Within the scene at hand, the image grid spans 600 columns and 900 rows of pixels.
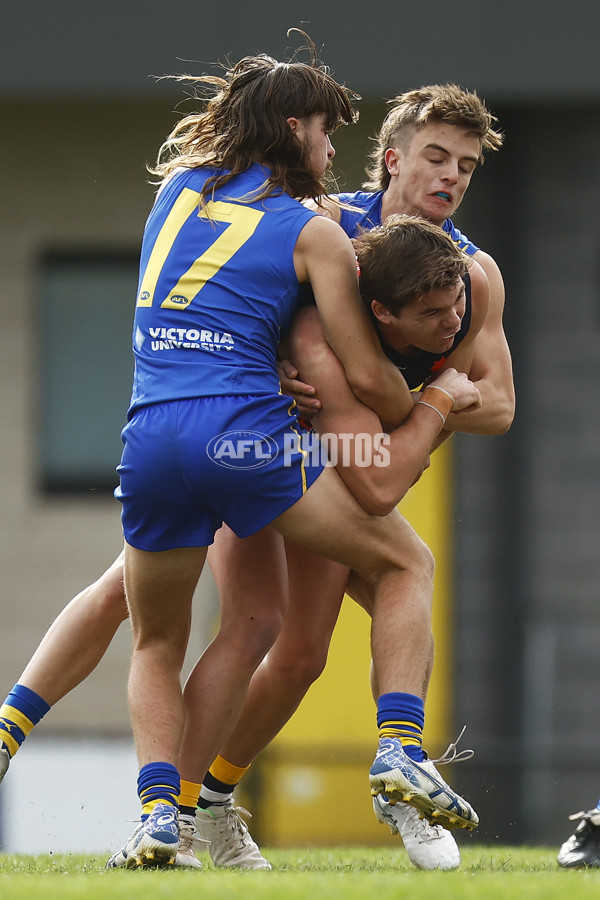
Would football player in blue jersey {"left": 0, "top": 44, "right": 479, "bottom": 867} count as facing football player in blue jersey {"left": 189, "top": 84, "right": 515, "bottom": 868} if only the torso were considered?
yes

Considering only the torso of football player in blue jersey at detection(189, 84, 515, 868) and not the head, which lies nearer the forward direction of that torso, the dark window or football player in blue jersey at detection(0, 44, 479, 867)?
the football player in blue jersey

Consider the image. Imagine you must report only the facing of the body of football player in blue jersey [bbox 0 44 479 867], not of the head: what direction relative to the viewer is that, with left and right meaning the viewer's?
facing away from the viewer and to the right of the viewer

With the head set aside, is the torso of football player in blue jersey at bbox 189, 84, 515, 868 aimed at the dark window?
no

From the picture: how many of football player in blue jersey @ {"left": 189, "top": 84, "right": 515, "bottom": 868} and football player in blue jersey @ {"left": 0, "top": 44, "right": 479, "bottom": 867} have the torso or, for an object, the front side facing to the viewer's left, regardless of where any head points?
0

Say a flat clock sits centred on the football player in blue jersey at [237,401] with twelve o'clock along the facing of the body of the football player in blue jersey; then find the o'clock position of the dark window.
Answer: The dark window is roughly at 10 o'clock from the football player in blue jersey.

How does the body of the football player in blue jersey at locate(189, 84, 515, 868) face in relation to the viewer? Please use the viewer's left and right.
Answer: facing the viewer and to the right of the viewer
